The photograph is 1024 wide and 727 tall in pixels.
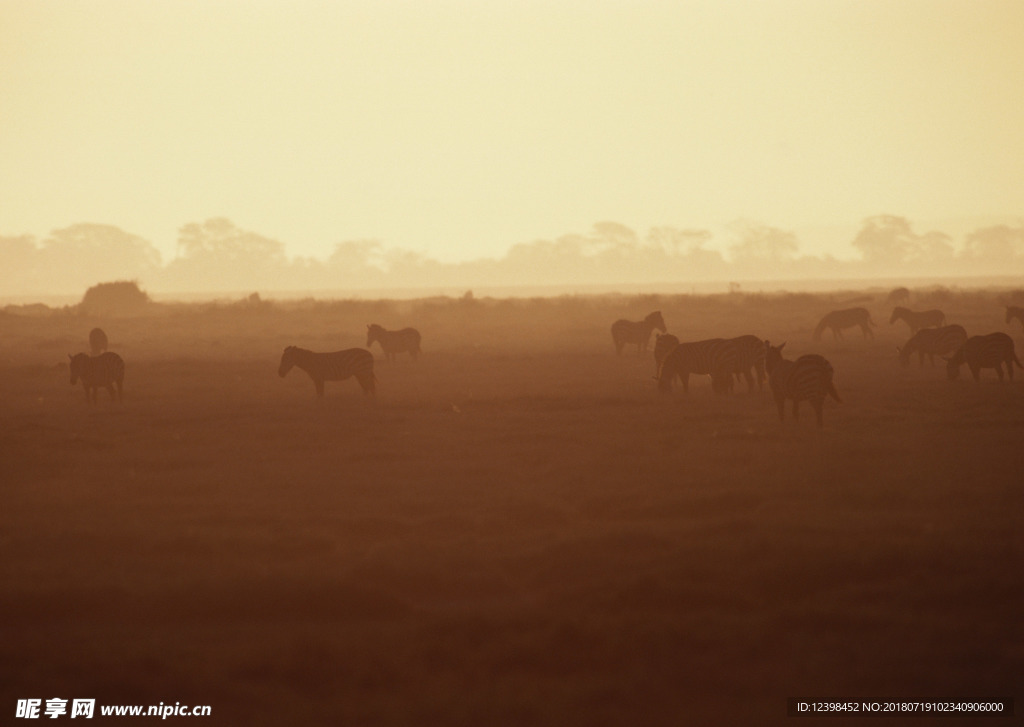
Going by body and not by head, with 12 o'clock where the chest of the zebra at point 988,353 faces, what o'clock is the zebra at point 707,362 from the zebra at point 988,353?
the zebra at point 707,362 is roughly at 11 o'clock from the zebra at point 988,353.

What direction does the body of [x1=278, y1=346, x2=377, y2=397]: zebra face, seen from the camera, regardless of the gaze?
to the viewer's left

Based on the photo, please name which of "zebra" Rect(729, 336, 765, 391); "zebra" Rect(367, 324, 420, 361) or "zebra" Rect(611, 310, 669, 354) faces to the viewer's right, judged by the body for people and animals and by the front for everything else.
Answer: "zebra" Rect(611, 310, 669, 354)

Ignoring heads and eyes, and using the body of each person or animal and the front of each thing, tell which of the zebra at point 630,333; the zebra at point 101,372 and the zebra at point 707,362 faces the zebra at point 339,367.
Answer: the zebra at point 707,362

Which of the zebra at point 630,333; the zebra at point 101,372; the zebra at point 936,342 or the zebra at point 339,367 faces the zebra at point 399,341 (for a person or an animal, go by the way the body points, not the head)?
the zebra at point 936,342

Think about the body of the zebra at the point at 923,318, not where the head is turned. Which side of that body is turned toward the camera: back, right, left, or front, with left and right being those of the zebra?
left

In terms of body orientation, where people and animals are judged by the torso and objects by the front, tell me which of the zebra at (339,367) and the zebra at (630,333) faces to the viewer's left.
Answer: the zebra at (339,367)

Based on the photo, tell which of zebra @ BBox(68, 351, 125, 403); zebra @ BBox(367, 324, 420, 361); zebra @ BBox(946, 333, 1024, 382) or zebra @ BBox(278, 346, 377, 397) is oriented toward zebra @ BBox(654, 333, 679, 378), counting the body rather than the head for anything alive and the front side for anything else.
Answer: zebra @ BBox(946, 333, 1024, 382)

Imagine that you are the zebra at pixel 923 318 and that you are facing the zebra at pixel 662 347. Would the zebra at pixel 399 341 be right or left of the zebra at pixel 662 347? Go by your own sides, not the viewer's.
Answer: right

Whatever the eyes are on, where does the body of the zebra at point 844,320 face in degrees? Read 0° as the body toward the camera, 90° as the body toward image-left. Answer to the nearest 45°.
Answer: approximately 90°

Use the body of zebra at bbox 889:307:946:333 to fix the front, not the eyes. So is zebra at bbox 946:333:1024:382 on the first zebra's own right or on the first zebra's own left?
on the first zebra's own left

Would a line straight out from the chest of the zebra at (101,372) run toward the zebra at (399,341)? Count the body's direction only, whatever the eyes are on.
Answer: no

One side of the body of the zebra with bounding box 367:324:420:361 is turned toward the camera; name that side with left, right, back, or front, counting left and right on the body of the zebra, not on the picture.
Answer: left

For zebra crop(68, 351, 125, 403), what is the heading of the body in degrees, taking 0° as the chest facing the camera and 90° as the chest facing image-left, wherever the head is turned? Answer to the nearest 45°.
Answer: approximately 45°

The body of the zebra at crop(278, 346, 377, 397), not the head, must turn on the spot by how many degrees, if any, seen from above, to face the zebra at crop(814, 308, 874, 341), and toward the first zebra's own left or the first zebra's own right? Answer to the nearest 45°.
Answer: approximately 135° to the first zebra's own right

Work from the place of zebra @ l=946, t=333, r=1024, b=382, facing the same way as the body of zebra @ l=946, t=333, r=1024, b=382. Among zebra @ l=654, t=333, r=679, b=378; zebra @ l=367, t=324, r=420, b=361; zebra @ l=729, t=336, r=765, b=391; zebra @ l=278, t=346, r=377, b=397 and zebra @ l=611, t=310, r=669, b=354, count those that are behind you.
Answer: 0

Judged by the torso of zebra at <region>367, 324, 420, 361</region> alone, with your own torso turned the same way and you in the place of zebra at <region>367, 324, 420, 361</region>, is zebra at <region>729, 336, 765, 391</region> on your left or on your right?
on your left

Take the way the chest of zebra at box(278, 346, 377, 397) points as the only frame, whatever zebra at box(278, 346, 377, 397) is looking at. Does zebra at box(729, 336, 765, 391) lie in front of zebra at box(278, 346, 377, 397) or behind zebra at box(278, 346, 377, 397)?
behind

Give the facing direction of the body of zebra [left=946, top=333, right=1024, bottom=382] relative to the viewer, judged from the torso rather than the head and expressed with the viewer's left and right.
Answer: facing to the left of the viewer
